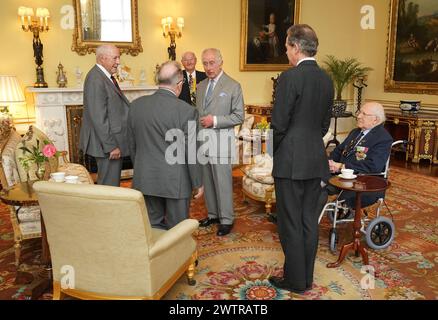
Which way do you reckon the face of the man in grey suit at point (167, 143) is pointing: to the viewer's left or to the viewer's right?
to the viewer's right

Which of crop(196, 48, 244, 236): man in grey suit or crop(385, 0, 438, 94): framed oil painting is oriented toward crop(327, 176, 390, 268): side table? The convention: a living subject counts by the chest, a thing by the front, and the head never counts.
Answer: the framed oil painting

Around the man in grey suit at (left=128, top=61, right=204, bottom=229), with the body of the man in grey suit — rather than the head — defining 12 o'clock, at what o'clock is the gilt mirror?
The gilt mirror is roughly at 10 o'clock from the man in grey suit.

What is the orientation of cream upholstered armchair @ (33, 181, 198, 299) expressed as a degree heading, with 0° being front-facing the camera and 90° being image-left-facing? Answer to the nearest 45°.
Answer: approximately 225°

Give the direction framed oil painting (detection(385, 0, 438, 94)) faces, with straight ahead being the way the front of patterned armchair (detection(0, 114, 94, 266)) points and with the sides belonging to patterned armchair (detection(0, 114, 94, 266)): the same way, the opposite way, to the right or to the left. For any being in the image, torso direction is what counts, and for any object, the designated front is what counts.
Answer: to the right

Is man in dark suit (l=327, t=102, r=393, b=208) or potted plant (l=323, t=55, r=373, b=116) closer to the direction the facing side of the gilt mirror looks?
the man in dark suit

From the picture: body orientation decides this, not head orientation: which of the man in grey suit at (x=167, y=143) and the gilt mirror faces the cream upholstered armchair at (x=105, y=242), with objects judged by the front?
the gilt mirror

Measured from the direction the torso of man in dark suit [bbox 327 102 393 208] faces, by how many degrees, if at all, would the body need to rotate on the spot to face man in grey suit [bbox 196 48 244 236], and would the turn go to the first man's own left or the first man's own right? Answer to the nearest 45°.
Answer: approximately 45° to the first man's own right

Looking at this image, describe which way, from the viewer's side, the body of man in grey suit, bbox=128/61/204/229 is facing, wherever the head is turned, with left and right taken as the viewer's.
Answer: facing away from the viewer and to the right of the viewer

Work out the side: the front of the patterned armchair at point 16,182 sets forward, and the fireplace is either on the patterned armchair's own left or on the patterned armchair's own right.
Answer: on the patterned armchair's own left
